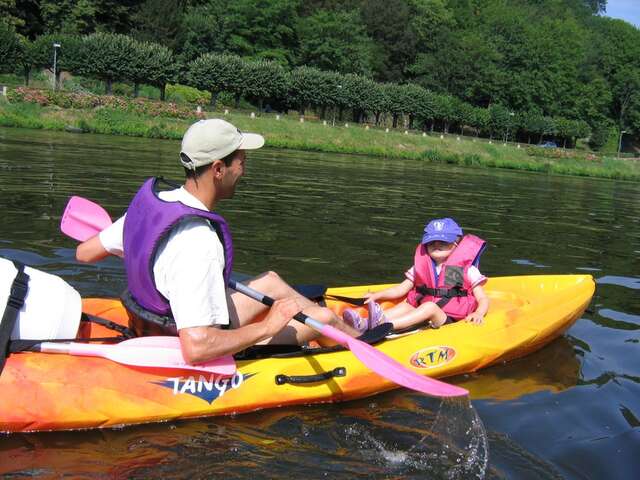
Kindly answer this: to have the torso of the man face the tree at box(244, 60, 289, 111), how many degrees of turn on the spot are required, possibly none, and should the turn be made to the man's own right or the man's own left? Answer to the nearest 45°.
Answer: approximately 45° to the man's own left

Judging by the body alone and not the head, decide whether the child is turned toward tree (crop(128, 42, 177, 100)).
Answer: no

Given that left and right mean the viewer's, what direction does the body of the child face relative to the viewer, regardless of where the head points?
facing the viewer and to the left of the viewer

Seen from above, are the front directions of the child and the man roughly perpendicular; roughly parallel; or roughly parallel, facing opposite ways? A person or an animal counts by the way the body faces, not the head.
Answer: roughly parallel, facing opposite ways

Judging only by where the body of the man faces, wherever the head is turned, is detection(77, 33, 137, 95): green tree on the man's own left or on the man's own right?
on the man's own left

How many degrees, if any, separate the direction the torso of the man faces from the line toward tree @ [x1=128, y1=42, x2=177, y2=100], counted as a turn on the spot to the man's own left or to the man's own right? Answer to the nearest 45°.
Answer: approximately 45° to the man's own left

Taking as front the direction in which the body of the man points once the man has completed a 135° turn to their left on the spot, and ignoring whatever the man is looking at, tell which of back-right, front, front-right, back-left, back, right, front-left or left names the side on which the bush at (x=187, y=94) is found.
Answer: right

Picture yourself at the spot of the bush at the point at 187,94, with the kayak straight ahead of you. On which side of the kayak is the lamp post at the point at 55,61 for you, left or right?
right

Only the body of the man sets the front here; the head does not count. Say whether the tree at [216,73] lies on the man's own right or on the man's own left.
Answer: on the man's own left

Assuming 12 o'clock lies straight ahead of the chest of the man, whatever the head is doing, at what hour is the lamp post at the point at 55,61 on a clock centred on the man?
The lamp post is roughly at 10 o'clock from the man.

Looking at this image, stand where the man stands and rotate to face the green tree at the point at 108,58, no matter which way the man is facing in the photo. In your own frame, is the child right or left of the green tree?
right

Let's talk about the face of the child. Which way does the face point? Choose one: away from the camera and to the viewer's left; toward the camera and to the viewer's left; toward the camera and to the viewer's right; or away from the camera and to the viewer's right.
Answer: toward the camera and to the viewer's left

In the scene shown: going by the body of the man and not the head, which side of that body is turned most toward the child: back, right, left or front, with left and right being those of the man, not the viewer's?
front

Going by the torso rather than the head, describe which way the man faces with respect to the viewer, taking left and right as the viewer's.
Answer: facing away from the viewer and to the right of the viewer

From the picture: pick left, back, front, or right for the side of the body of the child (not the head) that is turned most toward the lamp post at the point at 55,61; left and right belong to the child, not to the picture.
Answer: right
